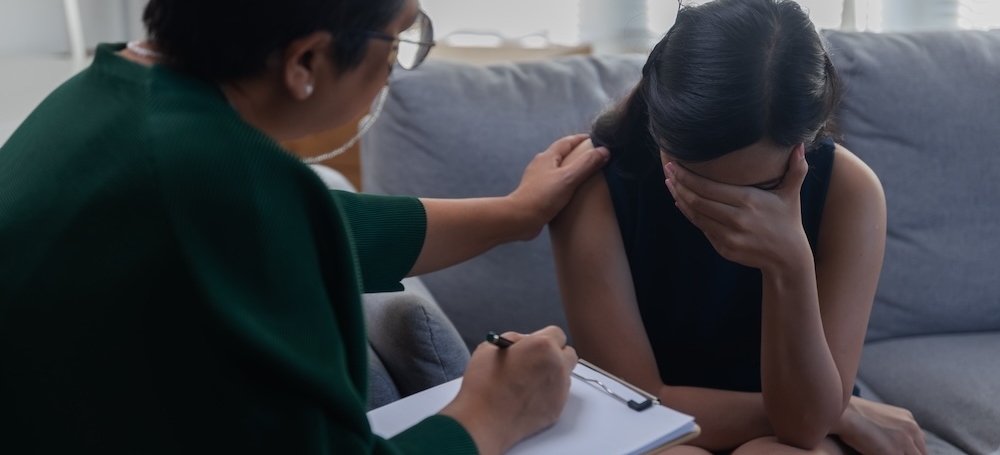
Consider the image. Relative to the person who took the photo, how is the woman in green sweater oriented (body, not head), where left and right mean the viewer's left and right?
facing away from the viewer and to the right of the viewer

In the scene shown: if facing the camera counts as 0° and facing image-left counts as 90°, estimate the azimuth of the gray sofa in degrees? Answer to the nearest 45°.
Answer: approximately 0°

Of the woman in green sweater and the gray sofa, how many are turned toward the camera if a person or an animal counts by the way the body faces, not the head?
1

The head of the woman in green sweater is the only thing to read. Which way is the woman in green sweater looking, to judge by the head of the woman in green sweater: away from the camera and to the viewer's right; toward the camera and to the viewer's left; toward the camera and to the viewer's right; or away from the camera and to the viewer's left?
away from the camera and to the viewer's right

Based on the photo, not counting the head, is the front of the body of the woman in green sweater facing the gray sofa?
yes

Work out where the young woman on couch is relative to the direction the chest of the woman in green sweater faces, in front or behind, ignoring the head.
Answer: in front
